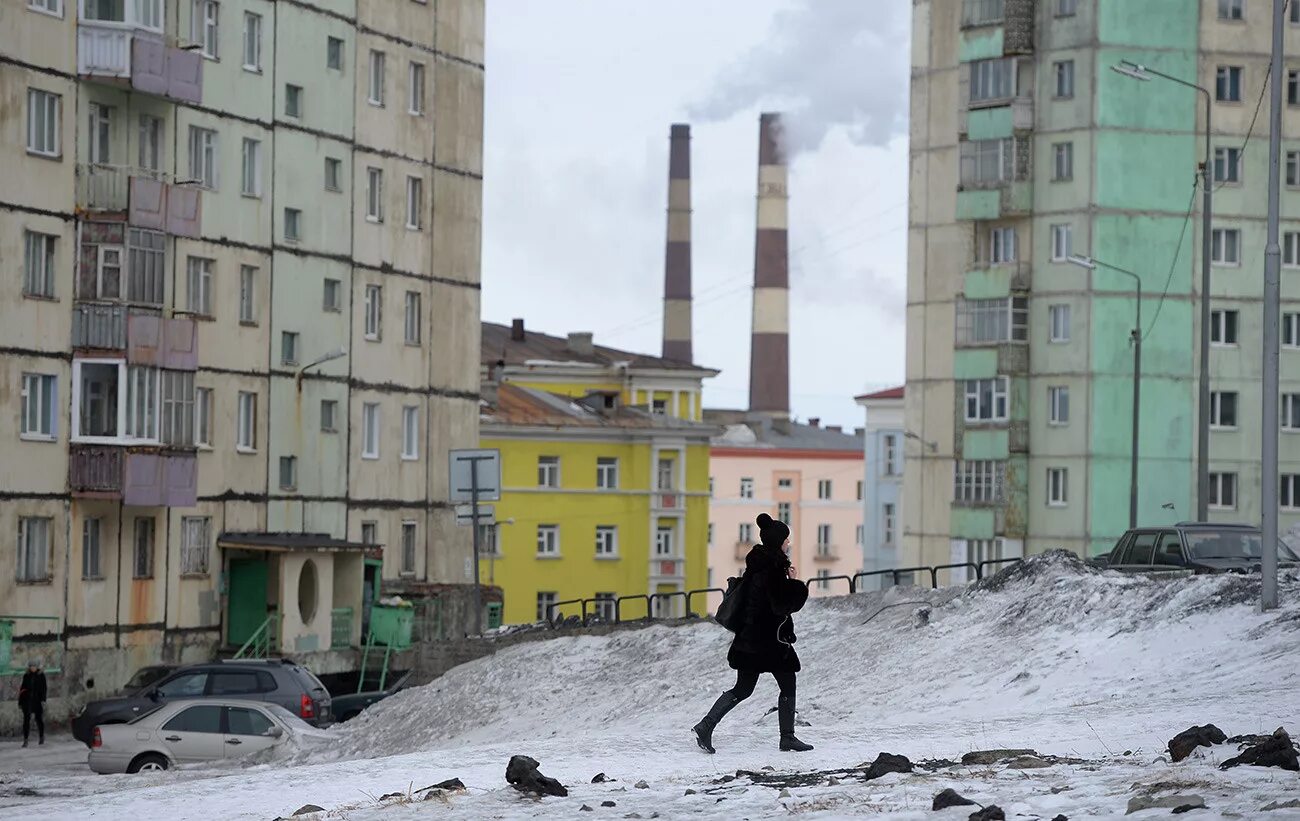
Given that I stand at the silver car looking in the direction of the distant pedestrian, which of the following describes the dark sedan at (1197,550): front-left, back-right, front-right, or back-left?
back-right

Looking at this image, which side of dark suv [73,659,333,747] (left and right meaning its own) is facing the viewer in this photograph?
left

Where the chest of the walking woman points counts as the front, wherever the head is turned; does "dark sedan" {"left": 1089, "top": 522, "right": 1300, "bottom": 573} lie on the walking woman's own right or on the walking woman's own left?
on the walking woman's own left

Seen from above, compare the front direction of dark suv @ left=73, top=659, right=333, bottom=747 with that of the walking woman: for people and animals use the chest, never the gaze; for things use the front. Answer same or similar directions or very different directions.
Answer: very different directions

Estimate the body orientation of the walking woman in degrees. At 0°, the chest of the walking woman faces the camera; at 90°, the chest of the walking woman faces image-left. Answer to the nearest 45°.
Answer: approximately 270°
